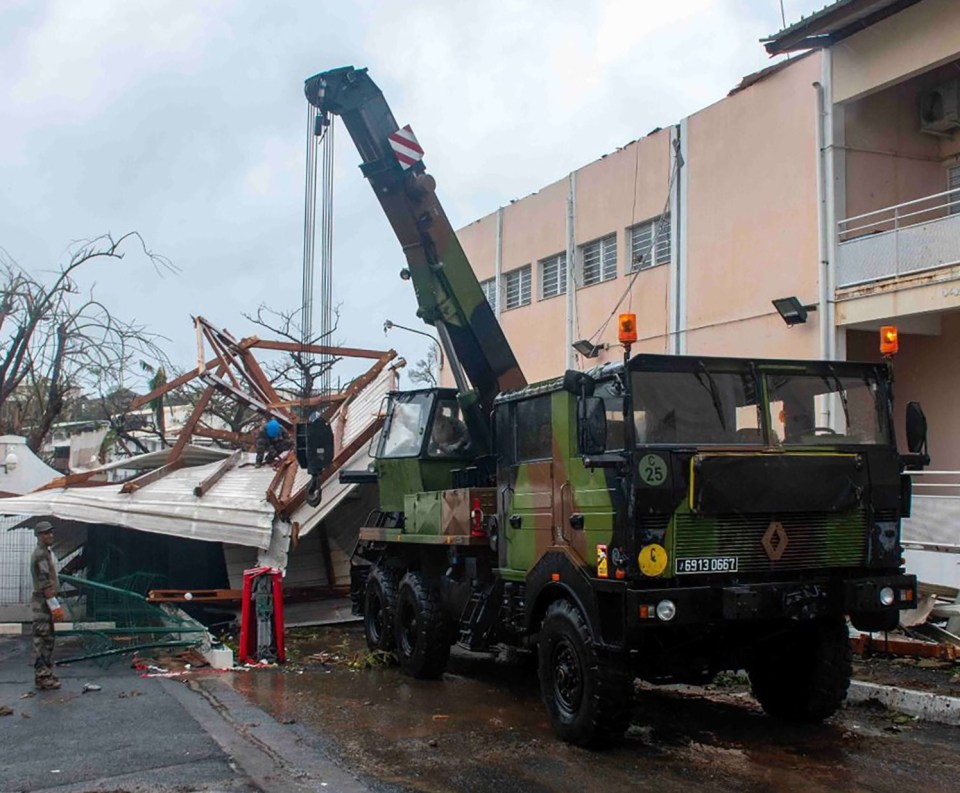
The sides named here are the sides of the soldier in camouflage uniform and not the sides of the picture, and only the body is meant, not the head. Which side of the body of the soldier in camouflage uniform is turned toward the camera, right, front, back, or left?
right

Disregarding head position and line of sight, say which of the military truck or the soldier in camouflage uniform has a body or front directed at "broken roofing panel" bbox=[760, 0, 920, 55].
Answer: the soldier in camouflage uniform

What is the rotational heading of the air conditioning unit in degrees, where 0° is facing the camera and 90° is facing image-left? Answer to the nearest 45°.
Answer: approximately 45°

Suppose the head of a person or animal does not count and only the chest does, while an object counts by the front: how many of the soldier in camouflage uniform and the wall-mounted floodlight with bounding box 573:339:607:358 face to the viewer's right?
1

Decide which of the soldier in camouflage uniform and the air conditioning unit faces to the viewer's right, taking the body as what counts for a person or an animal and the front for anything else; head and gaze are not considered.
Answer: the soldier in camouflage uniform

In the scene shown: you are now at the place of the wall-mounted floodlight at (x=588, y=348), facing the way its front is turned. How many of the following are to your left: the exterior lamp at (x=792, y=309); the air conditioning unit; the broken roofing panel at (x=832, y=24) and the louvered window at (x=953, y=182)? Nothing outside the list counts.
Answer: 4

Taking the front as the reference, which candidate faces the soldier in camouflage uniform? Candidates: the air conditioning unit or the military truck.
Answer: the air conditioning unit

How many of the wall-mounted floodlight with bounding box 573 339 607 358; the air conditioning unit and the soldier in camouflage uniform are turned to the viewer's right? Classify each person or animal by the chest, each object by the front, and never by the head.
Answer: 1

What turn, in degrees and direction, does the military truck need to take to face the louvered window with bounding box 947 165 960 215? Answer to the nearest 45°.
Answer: approximately 90° to its left

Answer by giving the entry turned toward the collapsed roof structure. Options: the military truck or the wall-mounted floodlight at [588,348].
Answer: the wall-mounted floodlight

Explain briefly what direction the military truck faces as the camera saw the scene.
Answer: facing the viewer and to the right of the viewer

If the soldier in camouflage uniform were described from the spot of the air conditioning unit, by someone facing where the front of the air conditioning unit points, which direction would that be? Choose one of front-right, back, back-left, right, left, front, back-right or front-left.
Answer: front

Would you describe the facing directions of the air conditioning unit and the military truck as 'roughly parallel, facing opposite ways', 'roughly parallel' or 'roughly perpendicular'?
roughly perpendicular
